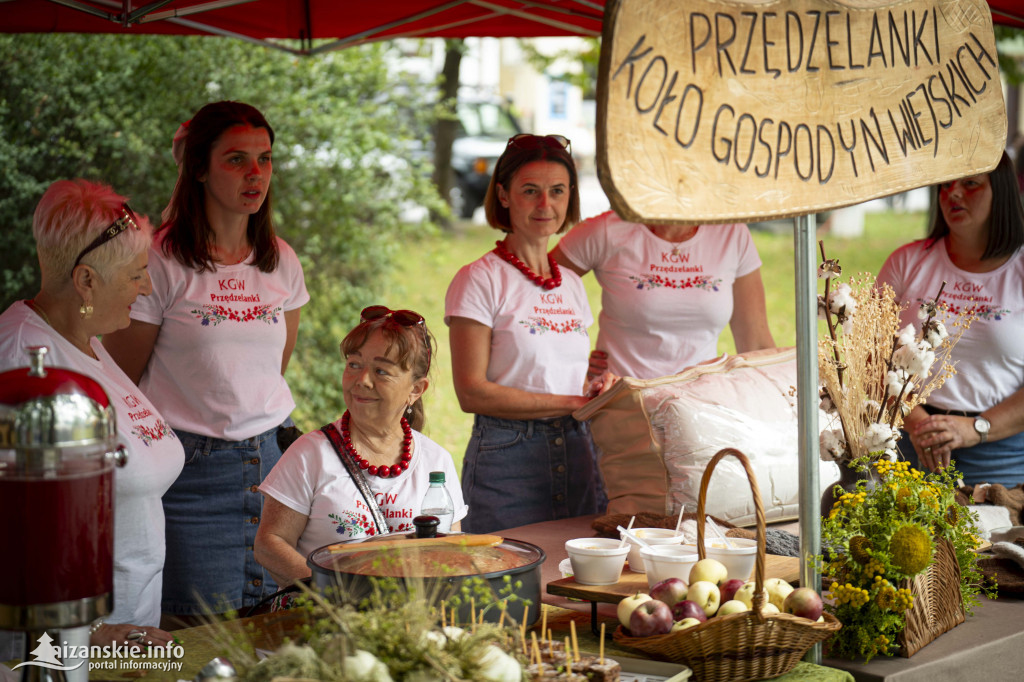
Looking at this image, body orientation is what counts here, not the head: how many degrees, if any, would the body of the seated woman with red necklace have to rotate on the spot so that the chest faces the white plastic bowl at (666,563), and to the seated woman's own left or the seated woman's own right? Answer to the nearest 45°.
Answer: approximately 45° to the seated woman's own left

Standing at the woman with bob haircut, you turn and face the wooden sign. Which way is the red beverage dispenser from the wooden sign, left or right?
right

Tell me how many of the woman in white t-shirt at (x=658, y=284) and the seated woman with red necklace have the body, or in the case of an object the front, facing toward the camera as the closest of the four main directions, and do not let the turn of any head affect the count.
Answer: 2

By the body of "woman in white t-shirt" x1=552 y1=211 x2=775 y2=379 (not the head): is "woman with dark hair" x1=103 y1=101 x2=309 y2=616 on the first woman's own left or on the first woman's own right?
on the first woman's own right

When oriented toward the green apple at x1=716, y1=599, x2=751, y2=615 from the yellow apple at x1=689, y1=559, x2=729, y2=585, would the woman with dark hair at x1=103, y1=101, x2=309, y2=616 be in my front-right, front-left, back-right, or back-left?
back-right

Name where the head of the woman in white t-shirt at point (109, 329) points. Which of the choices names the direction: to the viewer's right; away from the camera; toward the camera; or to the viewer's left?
to the viewer's right

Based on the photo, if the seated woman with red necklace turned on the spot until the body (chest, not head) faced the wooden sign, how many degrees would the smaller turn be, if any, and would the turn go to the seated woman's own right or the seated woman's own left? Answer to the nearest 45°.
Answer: approximately 45° to the seated woman's own left

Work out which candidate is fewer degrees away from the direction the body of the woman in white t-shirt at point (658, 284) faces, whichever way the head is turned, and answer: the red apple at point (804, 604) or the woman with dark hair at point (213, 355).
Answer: the red apple

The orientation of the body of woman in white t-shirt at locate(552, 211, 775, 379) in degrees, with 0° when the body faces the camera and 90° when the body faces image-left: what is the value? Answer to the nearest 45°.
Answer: approximately 0°

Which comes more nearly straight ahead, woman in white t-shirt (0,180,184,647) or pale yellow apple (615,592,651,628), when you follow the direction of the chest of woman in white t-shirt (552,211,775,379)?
the pale yellow apple
